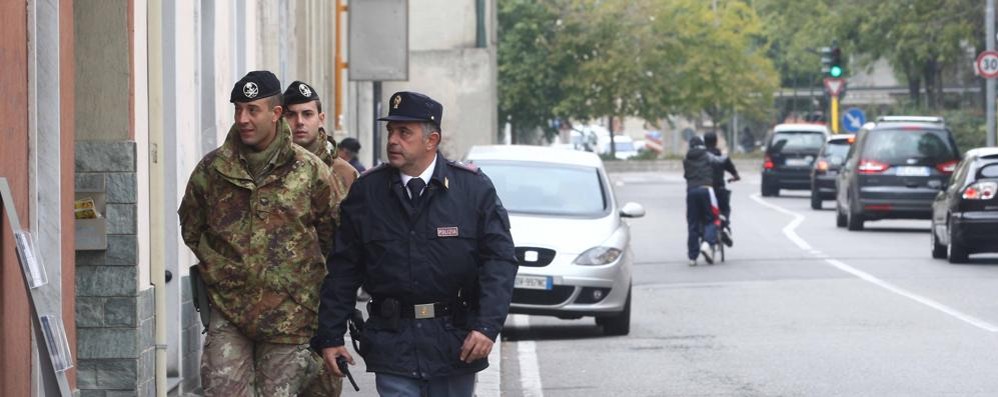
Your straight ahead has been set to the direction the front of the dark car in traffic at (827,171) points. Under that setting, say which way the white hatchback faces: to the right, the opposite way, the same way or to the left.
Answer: the opposite way

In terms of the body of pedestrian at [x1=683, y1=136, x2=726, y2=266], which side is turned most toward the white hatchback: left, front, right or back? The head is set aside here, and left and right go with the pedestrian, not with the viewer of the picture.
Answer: back

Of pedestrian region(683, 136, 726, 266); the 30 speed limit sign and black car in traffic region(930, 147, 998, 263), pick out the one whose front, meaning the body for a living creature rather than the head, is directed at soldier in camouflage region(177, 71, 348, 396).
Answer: the 30 speed limit sign

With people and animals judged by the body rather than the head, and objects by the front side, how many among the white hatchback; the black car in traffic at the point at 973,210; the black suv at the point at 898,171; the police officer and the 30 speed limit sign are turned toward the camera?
3

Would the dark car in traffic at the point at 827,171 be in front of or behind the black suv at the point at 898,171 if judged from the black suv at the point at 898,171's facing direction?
in front

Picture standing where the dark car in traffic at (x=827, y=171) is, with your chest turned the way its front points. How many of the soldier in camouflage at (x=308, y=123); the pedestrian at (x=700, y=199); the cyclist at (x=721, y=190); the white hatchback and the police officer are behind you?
5

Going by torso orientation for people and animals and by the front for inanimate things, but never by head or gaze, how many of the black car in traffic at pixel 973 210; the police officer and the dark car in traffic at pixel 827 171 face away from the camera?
2

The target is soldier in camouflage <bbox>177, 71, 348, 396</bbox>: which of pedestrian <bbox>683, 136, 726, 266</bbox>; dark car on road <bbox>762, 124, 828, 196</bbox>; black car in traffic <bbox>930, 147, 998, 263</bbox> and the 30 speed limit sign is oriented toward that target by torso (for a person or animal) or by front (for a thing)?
the 30 speed limit sign

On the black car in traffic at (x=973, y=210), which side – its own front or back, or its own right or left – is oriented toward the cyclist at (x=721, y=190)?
left

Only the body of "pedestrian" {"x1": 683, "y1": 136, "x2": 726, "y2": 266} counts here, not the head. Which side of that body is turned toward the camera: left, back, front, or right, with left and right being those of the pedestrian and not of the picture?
back

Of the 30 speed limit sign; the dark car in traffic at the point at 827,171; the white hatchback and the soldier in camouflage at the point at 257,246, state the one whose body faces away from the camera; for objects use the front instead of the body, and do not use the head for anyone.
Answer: the dark car in traffic

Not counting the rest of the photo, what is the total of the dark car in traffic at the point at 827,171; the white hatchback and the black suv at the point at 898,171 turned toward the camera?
1

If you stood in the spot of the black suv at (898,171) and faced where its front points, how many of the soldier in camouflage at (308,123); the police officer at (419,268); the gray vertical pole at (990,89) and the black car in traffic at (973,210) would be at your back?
3

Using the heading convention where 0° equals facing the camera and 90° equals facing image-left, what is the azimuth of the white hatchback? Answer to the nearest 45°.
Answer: approximately 0°

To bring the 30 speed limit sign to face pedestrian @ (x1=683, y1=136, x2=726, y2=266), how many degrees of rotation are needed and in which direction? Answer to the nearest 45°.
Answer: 0° — it already faces them

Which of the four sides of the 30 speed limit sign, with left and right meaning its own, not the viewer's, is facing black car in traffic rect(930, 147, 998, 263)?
front

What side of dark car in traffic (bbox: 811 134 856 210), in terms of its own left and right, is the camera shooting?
back

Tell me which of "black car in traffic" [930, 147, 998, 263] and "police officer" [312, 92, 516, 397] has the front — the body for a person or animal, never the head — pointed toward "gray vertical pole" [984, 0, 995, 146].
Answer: the black car in traffic
